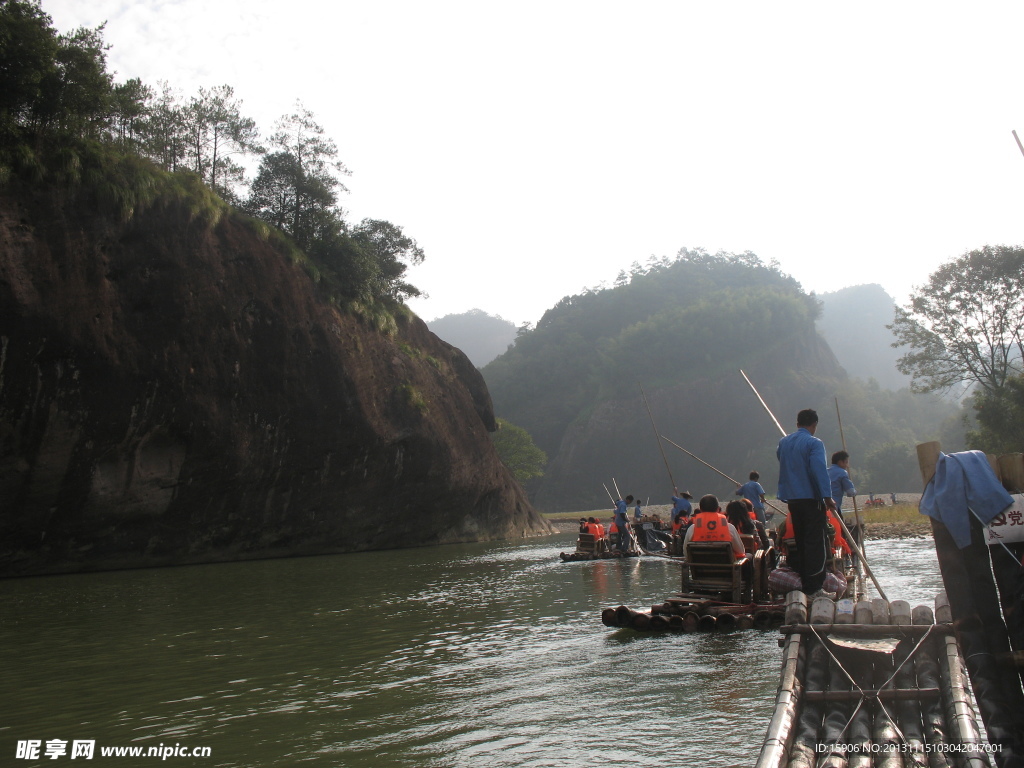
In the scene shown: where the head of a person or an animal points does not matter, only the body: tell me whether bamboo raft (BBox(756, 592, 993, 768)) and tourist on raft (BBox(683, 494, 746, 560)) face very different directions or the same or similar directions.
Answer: same or similar directions

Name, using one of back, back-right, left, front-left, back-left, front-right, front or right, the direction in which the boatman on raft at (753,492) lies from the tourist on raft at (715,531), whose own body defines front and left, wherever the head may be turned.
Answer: front

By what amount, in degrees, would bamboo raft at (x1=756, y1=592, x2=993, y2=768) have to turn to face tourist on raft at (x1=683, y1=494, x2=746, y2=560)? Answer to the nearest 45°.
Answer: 0° — it already faces them

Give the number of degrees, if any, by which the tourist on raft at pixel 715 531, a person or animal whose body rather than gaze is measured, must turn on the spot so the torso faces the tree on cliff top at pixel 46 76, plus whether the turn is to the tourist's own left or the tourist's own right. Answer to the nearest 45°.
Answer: approximately 90° to the tourist's own left

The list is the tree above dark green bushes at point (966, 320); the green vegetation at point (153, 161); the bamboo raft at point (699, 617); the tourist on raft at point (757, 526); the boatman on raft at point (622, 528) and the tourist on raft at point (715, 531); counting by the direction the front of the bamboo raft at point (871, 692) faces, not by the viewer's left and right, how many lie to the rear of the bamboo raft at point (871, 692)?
0

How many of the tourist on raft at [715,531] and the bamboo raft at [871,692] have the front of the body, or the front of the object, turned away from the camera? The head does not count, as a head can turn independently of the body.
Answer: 2

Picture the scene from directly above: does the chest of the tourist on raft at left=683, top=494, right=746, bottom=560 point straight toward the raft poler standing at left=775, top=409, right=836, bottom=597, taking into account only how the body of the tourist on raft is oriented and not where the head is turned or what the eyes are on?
no

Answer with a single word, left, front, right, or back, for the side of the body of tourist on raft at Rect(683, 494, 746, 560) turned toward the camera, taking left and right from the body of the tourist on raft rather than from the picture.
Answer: back

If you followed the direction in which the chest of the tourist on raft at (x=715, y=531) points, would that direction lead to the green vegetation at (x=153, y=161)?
no

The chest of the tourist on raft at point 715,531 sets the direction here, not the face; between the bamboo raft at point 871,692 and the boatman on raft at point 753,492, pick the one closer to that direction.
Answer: the boatman on raft

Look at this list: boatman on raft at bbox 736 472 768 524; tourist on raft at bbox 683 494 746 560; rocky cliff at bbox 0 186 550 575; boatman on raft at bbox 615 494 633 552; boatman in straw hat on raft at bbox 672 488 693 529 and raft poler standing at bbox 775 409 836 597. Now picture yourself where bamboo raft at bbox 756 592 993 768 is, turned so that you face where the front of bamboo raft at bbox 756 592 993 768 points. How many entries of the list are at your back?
0

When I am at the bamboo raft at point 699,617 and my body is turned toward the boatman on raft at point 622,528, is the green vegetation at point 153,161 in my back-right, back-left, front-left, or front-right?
front-left

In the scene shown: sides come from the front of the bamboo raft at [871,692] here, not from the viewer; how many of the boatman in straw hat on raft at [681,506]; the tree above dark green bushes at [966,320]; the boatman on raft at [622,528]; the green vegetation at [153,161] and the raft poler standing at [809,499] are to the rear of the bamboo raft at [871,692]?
0

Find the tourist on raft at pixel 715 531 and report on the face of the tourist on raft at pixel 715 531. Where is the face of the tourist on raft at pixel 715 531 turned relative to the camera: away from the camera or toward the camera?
away from the camera

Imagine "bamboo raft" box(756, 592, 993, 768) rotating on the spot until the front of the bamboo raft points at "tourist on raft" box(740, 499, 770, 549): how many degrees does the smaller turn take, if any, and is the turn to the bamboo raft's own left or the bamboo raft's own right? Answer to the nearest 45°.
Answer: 0° — it already faces them

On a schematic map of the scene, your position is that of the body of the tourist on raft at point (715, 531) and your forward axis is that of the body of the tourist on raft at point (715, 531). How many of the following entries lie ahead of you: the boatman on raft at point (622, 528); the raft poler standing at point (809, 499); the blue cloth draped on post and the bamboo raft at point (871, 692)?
1

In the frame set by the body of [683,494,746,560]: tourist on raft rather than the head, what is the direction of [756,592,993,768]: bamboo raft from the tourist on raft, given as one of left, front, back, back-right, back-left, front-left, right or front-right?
back

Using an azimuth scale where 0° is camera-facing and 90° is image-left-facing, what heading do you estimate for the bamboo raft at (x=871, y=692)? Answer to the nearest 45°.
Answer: approximately 180°
